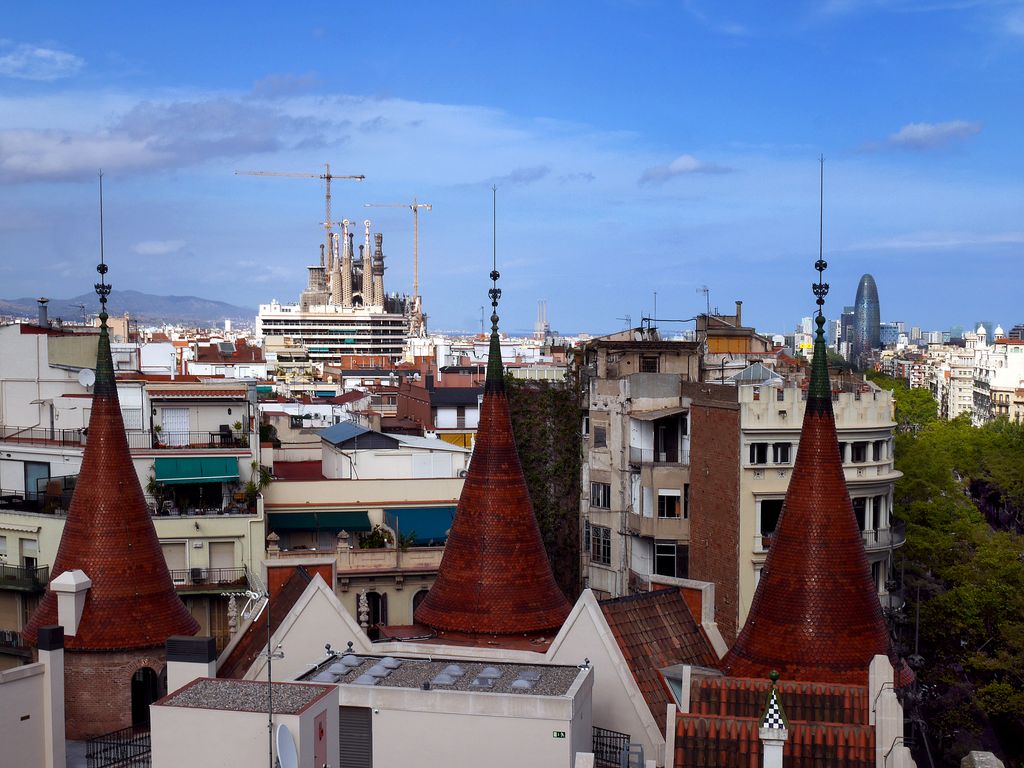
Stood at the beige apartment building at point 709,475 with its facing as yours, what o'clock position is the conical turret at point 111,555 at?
The conical turret is roughly at 3 o'clock from the beige apartment building.

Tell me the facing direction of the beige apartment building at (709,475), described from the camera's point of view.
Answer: facing the viewer and to the right of the viewer

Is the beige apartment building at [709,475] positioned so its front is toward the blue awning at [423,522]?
no

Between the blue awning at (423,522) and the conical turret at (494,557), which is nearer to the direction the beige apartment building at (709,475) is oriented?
the conical turret

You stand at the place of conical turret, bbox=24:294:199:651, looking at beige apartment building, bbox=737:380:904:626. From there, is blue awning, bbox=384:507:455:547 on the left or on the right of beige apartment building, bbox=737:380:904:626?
left

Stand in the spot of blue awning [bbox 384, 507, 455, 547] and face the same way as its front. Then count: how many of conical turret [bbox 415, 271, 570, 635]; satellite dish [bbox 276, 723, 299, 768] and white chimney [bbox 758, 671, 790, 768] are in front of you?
3

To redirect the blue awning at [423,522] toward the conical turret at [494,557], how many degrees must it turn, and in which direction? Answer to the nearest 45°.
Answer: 0° — it already faces it

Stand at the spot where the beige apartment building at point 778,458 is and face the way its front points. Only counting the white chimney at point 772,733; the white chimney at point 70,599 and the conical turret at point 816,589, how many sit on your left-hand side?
0

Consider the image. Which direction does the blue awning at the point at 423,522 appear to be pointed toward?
toward the camera

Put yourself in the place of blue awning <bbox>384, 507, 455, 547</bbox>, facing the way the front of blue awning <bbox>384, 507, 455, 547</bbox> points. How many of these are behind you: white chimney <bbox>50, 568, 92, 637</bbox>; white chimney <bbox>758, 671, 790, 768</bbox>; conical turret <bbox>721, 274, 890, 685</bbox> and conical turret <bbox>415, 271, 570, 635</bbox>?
0

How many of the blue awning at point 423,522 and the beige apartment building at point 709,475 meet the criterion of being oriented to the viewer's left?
0

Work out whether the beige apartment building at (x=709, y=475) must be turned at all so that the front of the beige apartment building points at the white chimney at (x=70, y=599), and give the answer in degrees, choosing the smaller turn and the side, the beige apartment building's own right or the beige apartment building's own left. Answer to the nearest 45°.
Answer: approximately 90° to the beige apartment building's own right

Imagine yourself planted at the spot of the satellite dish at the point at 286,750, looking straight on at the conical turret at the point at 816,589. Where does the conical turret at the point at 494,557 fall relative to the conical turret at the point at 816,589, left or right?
left

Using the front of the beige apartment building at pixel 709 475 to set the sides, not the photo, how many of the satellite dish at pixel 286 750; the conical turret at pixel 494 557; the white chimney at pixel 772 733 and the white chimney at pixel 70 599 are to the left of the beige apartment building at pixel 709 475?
0

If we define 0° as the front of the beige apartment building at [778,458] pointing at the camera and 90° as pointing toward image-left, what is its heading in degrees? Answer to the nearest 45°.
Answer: approximately 315°
